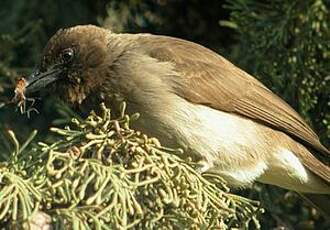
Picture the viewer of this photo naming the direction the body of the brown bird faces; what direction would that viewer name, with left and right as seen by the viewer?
facing to the left of the viewer
